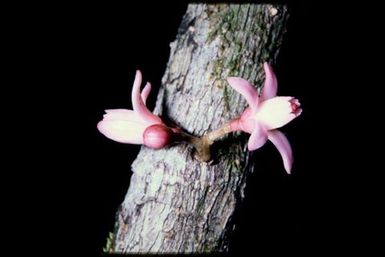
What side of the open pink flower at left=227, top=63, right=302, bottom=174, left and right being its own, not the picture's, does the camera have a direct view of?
right
